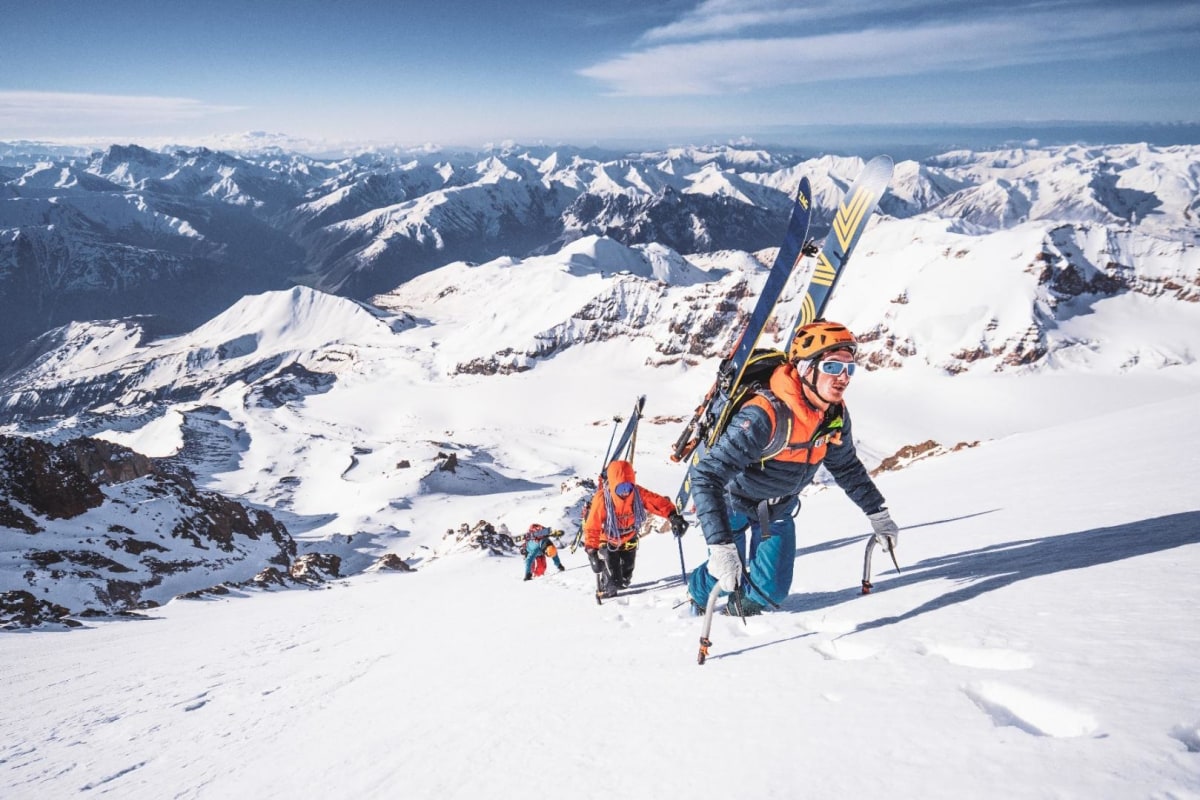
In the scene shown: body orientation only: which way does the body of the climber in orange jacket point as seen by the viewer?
toward the camera
